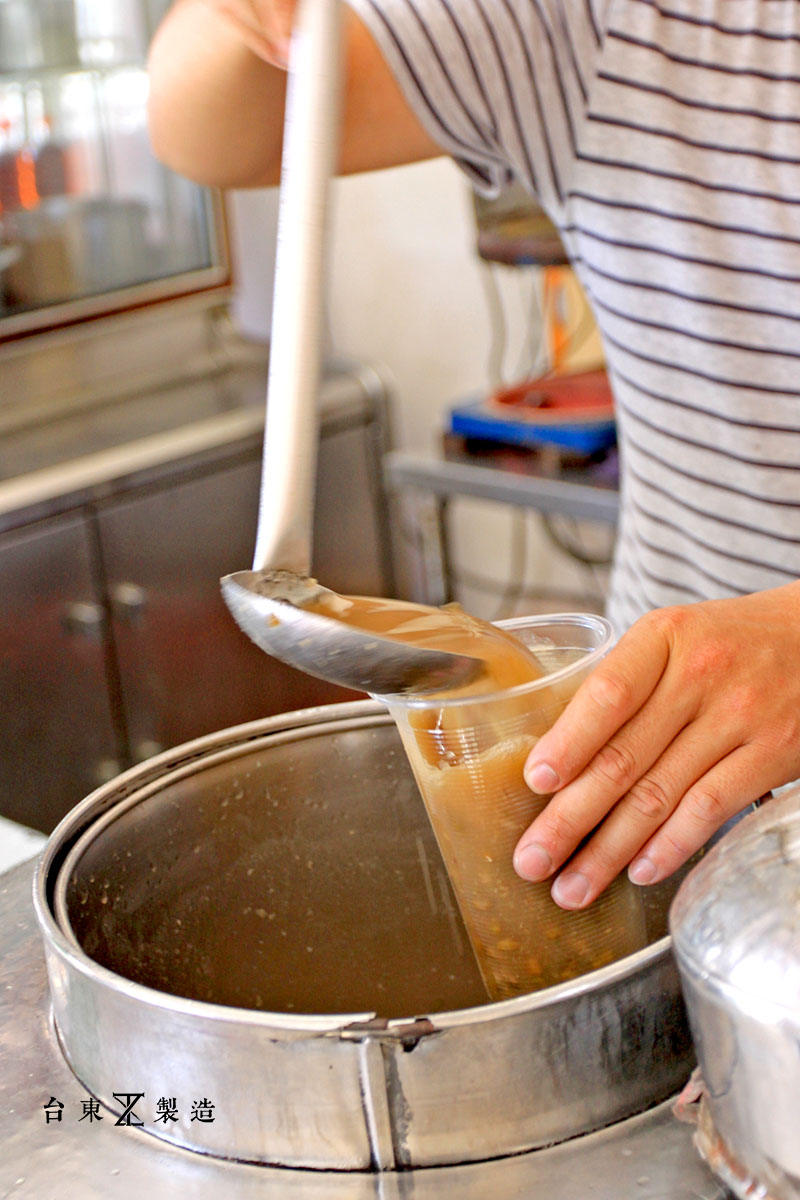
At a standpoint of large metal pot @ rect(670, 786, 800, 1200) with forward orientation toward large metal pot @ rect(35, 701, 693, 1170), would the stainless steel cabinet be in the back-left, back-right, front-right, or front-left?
front-right

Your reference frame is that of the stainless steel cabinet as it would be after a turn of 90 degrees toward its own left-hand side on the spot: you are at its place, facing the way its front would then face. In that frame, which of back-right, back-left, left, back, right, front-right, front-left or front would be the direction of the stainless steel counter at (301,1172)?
back-right

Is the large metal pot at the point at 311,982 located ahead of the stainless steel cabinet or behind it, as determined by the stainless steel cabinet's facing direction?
ahead

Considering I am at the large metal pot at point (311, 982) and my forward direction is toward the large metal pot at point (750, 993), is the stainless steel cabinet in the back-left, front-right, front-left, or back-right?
back-left

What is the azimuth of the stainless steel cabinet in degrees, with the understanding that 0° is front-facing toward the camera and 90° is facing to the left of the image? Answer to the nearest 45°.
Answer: approximately 315°
